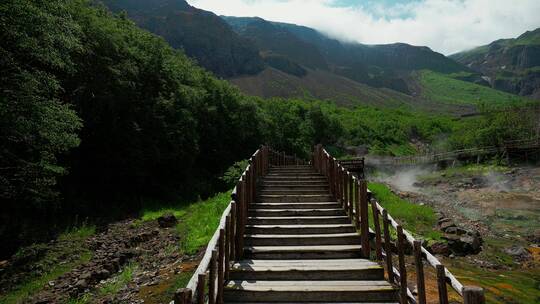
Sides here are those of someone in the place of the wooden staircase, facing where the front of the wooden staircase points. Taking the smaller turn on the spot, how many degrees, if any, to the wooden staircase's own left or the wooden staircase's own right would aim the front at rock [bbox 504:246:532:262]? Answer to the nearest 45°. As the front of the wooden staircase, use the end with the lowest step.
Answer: approximately 135° to the wooden staircase's own left

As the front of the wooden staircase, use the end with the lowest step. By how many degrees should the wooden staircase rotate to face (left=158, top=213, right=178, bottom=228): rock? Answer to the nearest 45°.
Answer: approximately 135° to its right

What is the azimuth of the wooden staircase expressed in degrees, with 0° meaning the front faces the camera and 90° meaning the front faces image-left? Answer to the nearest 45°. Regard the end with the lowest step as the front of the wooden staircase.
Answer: approximately 0°

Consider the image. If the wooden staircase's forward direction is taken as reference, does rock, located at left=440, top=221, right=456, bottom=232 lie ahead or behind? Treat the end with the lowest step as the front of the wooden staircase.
behind

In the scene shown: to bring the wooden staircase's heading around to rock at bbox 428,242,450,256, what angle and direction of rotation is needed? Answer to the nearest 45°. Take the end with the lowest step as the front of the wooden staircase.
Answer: approximately 135° to its left
